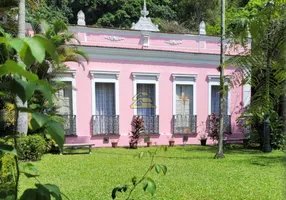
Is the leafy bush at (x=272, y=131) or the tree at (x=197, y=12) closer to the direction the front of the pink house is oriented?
the leafy bush

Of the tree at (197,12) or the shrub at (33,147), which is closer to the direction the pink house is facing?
the shrub

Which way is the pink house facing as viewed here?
toward the camera

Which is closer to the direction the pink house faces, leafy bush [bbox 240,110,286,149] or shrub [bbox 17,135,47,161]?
the shrub

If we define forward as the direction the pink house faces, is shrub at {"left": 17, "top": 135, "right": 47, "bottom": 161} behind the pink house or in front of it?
in front

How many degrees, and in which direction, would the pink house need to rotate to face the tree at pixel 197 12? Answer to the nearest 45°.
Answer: approximately 180°

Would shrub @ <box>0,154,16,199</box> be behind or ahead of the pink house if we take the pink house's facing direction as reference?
ahead
